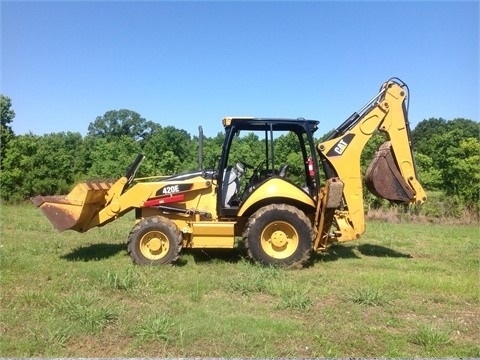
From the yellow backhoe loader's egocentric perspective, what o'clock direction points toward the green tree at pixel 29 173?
The green tree is roughly at 2 o'clock from the yellow backhoe loader.

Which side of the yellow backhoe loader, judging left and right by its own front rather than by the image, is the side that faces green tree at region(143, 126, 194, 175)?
right

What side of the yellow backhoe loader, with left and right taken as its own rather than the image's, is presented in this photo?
left

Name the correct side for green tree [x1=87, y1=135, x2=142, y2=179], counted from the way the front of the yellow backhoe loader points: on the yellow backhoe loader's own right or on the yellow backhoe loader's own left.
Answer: on the yellow backhoe loader's own right

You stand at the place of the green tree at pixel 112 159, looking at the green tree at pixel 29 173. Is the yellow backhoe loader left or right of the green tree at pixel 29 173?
left
